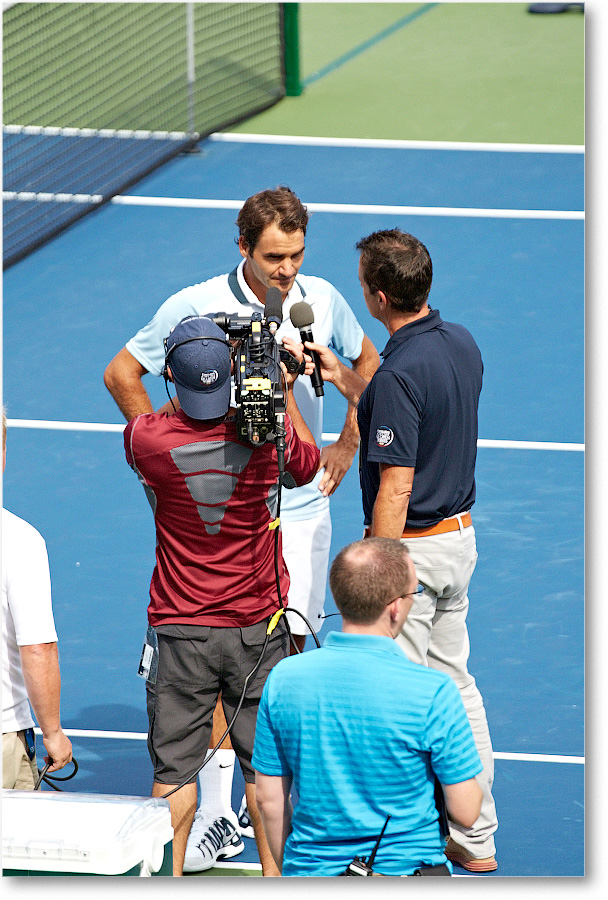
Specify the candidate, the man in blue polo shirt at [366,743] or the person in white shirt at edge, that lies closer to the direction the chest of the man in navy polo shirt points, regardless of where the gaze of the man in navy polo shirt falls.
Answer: the person in white shirt at edge

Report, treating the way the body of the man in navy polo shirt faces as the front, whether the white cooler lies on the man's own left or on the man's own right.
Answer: on the man's own left

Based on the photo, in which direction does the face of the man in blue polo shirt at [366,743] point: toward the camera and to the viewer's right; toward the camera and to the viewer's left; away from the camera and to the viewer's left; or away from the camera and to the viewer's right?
away from the camera and to the viewer's right

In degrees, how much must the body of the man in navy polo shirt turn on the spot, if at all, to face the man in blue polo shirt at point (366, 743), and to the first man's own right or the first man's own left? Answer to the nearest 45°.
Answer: approximately 135° to the first man's own left

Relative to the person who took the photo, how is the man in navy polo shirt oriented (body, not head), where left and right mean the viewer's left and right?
facing away from the viewer and to the left of the viewer

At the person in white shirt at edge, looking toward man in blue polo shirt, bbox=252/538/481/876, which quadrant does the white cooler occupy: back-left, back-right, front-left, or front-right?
front-right

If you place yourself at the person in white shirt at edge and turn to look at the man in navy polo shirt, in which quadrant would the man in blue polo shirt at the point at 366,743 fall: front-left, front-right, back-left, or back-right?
front-right
